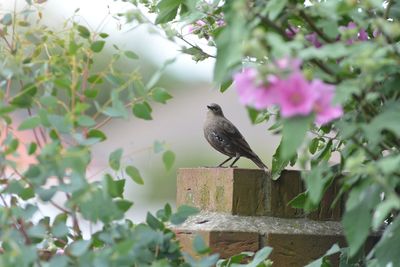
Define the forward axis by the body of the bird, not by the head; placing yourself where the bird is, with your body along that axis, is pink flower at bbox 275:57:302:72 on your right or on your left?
on your left

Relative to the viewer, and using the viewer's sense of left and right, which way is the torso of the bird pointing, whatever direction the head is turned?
facing to the left of the viewer
